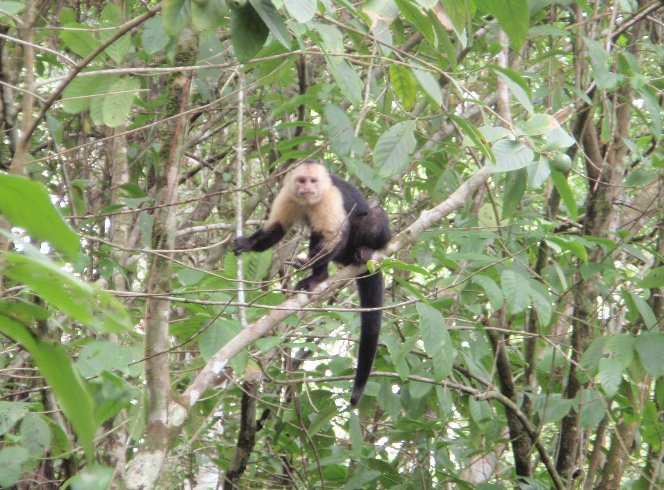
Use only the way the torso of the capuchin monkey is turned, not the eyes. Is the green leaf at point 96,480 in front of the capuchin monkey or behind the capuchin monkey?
in front

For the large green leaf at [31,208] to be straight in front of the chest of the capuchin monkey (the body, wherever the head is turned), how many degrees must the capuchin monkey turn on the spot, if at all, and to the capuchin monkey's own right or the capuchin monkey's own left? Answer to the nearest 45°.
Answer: approximately 45° to the capuchin monkey's own left

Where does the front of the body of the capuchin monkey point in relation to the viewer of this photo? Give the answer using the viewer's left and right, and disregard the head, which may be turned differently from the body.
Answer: facing the viewer and to the left of the viewer

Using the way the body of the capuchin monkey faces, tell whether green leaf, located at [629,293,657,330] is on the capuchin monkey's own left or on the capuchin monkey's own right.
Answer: on the capuchin monkey's own left

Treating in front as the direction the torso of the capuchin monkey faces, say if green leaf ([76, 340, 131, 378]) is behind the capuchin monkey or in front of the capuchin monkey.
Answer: in front

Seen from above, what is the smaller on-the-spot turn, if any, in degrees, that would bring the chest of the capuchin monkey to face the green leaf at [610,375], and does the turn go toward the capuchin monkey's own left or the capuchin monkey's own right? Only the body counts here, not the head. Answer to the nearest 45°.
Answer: approximately 90° to the capuchin monkey's own left

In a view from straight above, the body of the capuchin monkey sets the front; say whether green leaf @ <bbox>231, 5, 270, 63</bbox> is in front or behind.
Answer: in front
